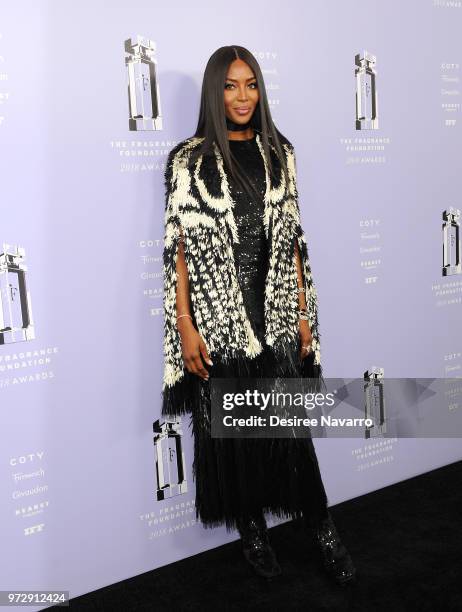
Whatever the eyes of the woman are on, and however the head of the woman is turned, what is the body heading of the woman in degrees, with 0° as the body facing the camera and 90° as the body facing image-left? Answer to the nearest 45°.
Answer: approximately 315°
